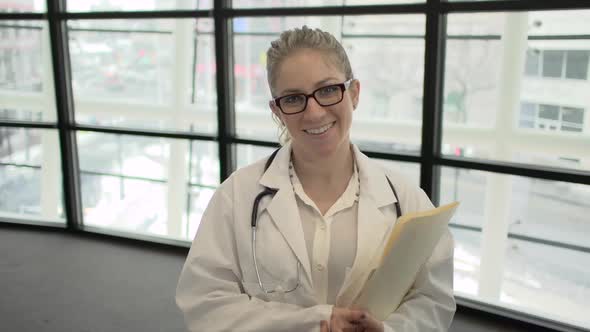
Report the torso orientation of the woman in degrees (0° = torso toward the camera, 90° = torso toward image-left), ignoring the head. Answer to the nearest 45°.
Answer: approximately 0°
